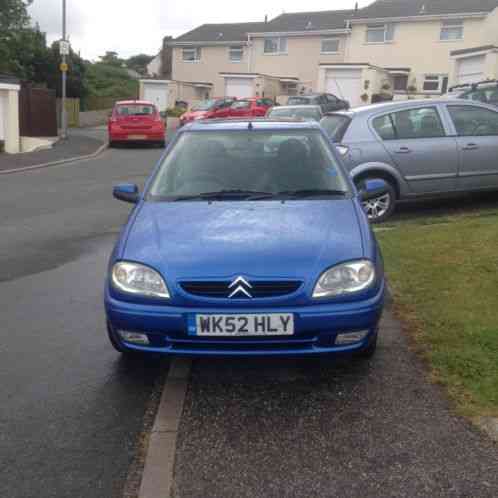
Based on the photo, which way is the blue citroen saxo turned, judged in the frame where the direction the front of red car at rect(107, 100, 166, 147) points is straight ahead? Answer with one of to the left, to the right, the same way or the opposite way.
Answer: the opposite way

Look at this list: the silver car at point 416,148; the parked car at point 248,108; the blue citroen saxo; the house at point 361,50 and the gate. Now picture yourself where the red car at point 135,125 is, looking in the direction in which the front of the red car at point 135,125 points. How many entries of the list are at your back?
2

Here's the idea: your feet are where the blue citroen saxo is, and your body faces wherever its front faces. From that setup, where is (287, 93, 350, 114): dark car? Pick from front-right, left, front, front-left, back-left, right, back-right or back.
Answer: back

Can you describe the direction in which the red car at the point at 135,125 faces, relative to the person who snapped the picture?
facing away from the viewer

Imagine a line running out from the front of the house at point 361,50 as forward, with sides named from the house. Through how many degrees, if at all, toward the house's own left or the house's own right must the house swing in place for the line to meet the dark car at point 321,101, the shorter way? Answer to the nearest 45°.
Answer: approximately 45° to the house's own left

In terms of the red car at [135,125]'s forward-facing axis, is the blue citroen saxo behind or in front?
behind

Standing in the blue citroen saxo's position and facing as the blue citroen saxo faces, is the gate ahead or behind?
behind

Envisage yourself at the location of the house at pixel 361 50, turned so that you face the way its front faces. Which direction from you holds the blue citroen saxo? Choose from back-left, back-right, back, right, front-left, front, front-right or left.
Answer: front-left

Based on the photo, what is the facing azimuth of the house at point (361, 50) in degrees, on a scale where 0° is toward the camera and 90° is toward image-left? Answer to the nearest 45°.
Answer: approximately 45°

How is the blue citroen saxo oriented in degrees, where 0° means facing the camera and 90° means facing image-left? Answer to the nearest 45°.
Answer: approximately 0°

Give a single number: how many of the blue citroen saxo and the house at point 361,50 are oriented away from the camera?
0

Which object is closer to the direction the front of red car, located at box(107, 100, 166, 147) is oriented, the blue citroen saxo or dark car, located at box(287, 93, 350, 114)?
the dark car

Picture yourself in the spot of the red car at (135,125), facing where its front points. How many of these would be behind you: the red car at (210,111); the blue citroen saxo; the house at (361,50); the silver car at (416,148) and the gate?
2

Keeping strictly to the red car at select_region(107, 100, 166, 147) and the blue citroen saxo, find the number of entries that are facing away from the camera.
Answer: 1
